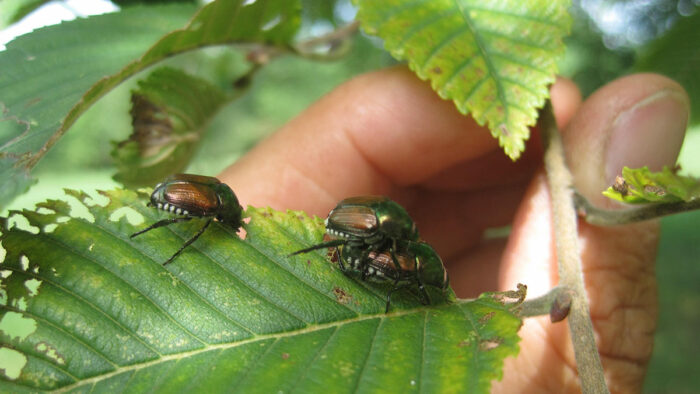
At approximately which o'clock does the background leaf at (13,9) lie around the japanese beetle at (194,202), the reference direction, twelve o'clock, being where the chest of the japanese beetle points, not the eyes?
The background leaf is roughly at 8 o'clock from the japanese beetle.

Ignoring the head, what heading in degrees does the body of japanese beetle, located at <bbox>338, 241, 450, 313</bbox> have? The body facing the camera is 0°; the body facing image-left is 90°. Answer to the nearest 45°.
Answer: approximately 270°

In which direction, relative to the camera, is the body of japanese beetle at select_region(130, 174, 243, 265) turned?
to the viewer's right

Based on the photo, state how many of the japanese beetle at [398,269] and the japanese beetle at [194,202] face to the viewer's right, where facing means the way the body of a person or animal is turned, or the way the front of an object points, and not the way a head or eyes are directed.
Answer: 2

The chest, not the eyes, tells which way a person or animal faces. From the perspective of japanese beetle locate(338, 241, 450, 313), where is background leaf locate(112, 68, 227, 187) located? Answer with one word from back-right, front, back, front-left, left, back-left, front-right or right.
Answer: back-left
